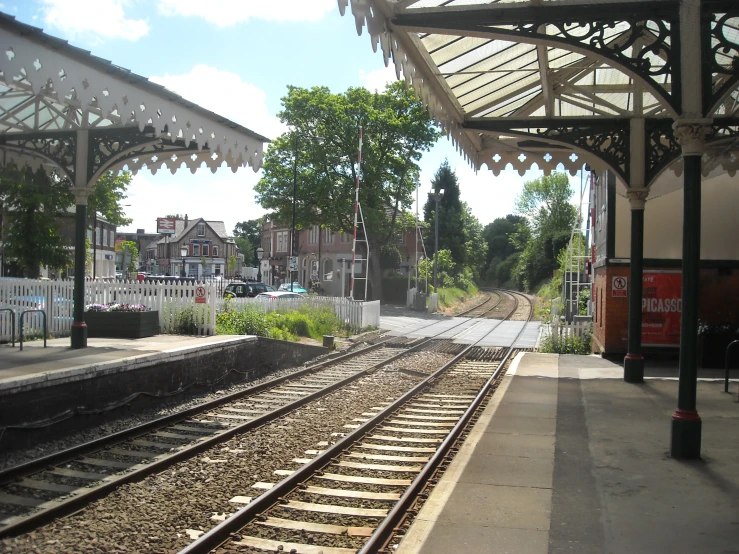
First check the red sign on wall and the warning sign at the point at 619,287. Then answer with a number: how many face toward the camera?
2

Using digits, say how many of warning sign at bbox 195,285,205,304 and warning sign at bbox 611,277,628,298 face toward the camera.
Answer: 2

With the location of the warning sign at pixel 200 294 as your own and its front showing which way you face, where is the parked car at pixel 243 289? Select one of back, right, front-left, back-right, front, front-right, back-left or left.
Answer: back

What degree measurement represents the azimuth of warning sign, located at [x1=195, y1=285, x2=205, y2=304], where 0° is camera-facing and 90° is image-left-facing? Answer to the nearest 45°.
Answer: approximately 0°

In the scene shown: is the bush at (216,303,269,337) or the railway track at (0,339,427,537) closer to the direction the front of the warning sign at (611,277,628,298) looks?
the railway track

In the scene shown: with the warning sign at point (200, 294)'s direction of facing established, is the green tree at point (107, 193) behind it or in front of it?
behind

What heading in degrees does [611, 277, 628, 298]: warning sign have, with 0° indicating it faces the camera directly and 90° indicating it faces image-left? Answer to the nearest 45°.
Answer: approximately 0°

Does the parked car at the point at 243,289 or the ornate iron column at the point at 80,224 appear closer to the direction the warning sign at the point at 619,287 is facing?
the ornate iron column
